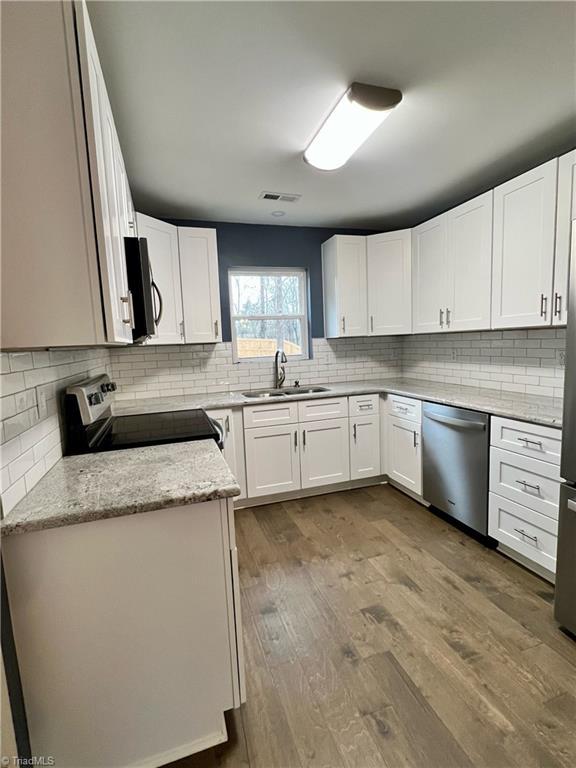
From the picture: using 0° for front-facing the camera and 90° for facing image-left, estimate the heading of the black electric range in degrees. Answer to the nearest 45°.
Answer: approximately 270°

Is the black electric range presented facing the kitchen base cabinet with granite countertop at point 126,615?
no

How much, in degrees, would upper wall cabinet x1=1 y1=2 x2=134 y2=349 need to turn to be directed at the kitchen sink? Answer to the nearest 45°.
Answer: approximately 45° to its left

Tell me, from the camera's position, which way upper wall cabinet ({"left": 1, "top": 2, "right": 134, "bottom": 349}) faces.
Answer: facing to the right of the viewer

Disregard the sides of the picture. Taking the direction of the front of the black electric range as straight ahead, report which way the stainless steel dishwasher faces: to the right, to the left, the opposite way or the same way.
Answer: the opposite way

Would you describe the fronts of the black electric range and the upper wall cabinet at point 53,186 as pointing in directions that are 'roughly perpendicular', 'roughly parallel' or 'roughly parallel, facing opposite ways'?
roughly parallel

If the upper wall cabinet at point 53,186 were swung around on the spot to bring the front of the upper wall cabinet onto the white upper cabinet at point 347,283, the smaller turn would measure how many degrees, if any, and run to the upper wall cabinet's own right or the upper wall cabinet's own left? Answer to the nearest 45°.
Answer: approximately 45° to the upper wall cabinet's own left

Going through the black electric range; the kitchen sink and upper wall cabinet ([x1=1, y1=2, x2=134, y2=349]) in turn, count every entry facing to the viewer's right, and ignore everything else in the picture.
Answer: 2

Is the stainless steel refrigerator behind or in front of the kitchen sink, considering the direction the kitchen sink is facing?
in front

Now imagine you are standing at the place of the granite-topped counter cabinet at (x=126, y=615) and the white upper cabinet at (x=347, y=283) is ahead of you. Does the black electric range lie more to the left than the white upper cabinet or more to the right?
left

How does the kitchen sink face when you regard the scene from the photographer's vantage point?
facing the viewer

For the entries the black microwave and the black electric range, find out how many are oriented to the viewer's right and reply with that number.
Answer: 2

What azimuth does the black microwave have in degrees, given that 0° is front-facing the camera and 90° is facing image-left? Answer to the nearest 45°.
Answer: approximately 270°

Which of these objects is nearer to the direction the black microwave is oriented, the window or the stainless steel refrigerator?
the stainless steel refrigerator

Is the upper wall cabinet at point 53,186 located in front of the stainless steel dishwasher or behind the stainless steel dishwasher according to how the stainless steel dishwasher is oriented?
in front

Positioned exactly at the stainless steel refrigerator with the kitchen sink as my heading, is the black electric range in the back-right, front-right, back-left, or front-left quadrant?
front-left

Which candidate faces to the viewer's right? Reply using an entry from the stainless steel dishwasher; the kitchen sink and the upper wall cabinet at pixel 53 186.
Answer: the upper wall cabinet

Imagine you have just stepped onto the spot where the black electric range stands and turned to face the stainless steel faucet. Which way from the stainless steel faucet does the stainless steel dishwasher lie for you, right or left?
right

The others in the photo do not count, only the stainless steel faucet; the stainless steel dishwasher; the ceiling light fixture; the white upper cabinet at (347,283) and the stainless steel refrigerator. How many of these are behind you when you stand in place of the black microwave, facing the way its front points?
0

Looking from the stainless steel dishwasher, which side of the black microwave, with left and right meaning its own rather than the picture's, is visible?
front
